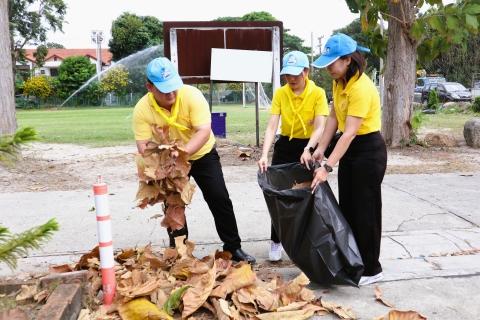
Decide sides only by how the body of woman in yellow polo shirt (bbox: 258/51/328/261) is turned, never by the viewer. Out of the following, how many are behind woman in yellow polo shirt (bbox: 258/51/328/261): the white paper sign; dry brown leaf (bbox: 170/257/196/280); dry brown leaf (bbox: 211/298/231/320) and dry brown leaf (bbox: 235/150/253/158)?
2

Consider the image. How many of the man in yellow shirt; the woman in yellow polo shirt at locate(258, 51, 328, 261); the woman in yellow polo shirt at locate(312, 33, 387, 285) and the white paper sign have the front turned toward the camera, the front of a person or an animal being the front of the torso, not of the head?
3

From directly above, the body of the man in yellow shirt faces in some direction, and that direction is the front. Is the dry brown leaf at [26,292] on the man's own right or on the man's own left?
on the man's own right

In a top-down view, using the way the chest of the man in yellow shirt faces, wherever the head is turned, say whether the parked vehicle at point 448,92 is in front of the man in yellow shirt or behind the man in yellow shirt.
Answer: behind

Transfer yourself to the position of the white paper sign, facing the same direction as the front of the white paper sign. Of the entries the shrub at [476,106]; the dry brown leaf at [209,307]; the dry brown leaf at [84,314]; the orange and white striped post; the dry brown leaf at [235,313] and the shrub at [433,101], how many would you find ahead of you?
4

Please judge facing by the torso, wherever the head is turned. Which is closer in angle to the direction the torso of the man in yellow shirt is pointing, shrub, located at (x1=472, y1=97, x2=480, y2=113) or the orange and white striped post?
the orange and white striped post

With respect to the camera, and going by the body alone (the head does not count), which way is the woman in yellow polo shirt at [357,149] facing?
to the viewer's left
